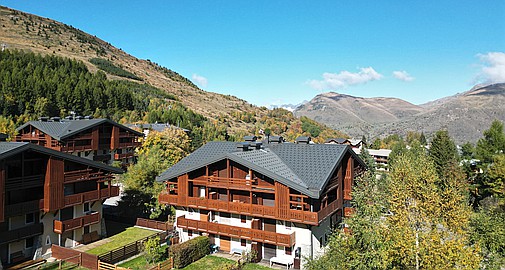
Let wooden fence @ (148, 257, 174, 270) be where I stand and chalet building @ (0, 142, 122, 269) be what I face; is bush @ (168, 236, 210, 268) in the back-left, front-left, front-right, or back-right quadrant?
back-right

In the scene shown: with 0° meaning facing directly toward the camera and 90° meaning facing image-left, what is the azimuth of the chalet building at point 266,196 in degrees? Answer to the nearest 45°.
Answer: approximately 45°

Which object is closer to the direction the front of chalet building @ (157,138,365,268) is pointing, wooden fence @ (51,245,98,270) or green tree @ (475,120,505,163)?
the wooden fence

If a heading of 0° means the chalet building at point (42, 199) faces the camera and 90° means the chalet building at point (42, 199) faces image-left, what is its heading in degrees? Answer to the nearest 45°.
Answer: approximately 315°
